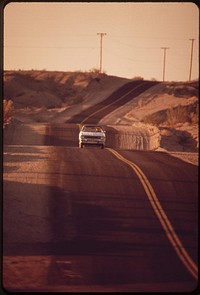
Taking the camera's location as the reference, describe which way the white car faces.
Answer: facing the viewer
